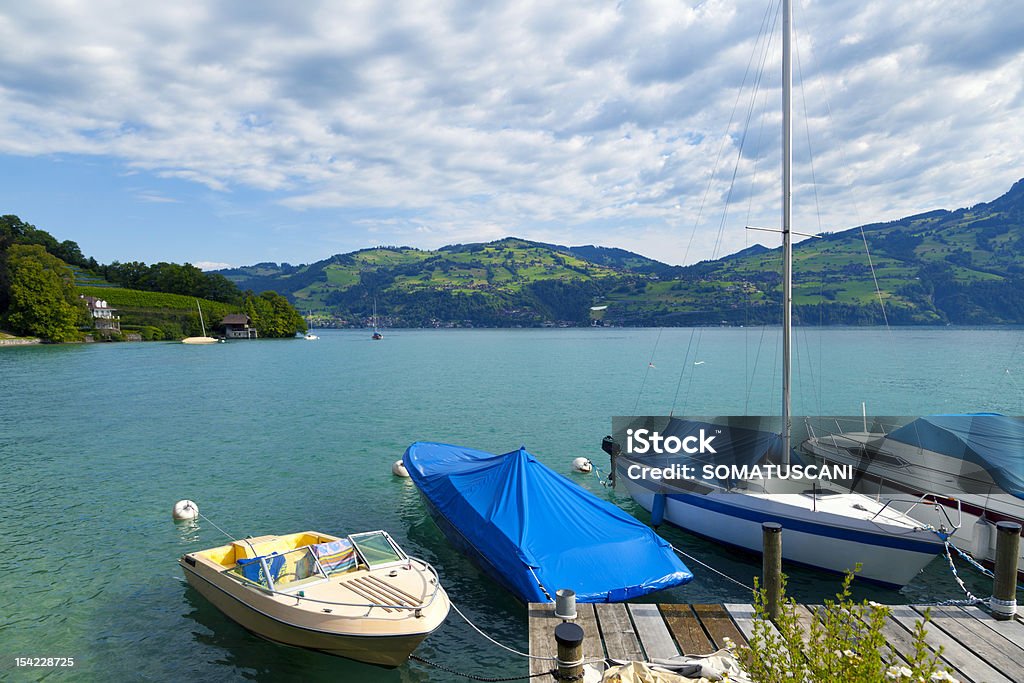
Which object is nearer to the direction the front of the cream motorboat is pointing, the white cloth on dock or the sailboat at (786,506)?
the white cloth on dock

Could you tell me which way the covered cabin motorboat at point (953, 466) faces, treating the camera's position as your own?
facing away from the viewer and to the left of the viewer

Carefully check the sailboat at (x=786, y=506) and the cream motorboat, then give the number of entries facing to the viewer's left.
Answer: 0

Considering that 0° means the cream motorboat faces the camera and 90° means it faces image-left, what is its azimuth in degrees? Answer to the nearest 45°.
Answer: approximately 315°

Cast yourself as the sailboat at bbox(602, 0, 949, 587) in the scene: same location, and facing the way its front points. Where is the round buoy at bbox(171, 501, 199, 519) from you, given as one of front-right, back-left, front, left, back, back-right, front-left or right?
back-right

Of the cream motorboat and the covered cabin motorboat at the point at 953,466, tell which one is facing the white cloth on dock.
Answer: the cream motorboat

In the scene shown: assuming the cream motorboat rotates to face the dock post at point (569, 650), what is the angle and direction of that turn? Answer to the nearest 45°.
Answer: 0° — it already faces it

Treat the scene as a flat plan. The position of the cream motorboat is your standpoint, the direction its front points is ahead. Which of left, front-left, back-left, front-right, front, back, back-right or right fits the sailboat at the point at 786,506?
front-left

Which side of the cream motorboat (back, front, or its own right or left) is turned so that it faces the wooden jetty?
front

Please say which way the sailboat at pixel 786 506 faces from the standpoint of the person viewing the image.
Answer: facing the viewer and to the right of the viewer

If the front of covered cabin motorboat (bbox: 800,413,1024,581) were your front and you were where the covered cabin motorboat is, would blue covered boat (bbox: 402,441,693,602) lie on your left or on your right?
on your left

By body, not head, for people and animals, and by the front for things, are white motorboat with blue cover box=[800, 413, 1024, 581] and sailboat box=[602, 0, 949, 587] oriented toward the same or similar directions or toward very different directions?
very different directions

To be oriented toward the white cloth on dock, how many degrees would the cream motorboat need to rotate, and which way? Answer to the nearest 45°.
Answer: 0° — it already faces it

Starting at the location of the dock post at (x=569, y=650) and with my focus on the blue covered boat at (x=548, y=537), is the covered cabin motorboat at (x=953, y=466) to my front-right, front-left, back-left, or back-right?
front-right
